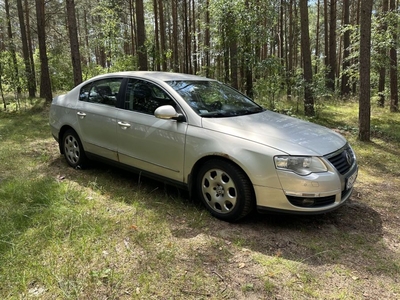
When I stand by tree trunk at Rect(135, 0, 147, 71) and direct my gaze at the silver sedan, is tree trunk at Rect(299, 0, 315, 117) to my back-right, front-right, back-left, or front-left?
front-left

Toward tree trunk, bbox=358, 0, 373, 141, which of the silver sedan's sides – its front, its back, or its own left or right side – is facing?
left

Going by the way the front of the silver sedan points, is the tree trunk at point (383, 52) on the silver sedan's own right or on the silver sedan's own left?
on the silver sedan's own left

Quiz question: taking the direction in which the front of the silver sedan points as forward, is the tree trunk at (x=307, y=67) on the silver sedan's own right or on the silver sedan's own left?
on the silver sedan's own left

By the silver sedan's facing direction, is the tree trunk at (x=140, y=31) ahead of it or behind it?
behind

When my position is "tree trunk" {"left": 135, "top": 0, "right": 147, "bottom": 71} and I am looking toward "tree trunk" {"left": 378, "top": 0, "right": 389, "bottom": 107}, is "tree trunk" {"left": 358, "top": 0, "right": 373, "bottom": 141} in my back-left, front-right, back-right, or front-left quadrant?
front-right

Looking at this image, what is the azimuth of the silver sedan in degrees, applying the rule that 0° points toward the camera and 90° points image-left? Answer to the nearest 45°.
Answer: approximately 315°

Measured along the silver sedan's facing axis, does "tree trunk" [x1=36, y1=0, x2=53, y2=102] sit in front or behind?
behind

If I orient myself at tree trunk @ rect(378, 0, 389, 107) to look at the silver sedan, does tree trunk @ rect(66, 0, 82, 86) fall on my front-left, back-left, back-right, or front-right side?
front-right

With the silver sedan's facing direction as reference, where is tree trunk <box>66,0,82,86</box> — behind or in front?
behind
